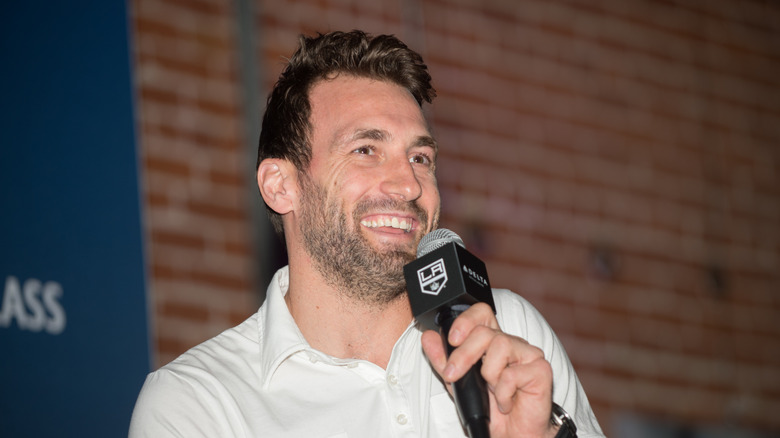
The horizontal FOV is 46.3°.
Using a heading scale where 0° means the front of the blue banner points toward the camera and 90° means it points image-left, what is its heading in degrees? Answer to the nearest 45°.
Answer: approximately 0°

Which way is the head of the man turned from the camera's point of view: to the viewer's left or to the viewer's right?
to the viewer's right

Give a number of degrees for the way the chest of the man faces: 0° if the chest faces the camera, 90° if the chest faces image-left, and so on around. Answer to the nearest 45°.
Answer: approximately 315°

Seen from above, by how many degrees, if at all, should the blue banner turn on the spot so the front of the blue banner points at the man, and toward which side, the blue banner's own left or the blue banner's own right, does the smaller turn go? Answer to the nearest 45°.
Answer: approximately 45° to the blue banner's own left

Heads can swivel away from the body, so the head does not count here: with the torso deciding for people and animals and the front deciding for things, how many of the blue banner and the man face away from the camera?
0

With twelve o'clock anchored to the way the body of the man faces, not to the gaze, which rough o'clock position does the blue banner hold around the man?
The blue banner is roughly at 5 o'clock from the man.
